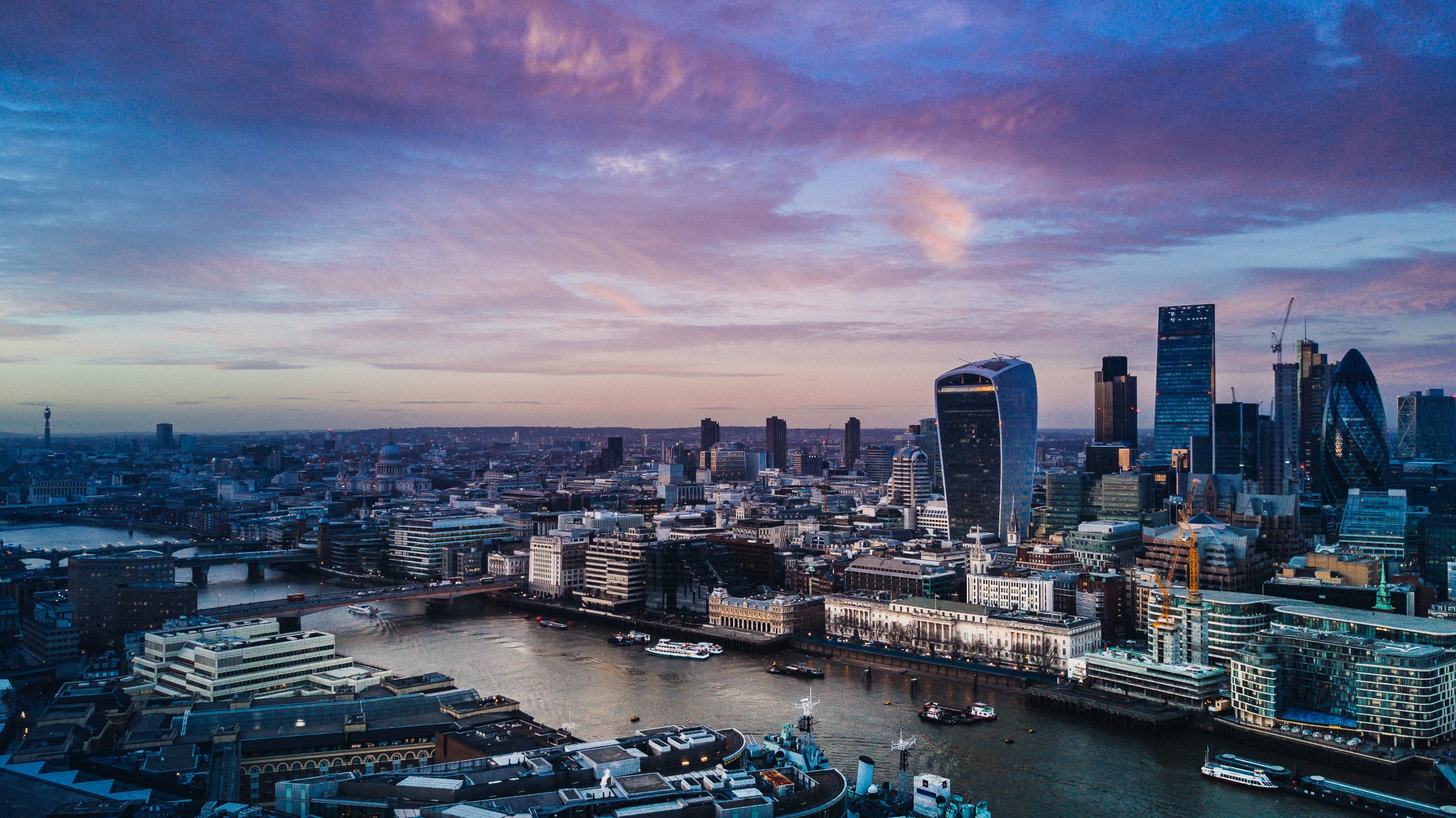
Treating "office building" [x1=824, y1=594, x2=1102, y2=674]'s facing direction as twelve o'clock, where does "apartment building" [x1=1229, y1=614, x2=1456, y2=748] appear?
"apartment building" [x1=1229, y1=614, x2=1456, y2=748] is roughly at 9 o'clock from "office building" [x1=824, y1=594, x2=1102, y2=674].

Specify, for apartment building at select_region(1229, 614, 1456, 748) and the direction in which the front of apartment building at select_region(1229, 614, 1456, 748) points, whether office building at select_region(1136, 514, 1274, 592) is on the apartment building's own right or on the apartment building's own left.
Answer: on the apartment building's own right

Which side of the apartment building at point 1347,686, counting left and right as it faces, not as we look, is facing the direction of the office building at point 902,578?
right

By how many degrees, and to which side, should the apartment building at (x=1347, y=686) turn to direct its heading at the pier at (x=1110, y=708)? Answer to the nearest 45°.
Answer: approximately 45° to its right

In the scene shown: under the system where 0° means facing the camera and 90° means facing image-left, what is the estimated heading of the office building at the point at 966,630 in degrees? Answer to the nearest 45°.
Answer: approximately 45°
